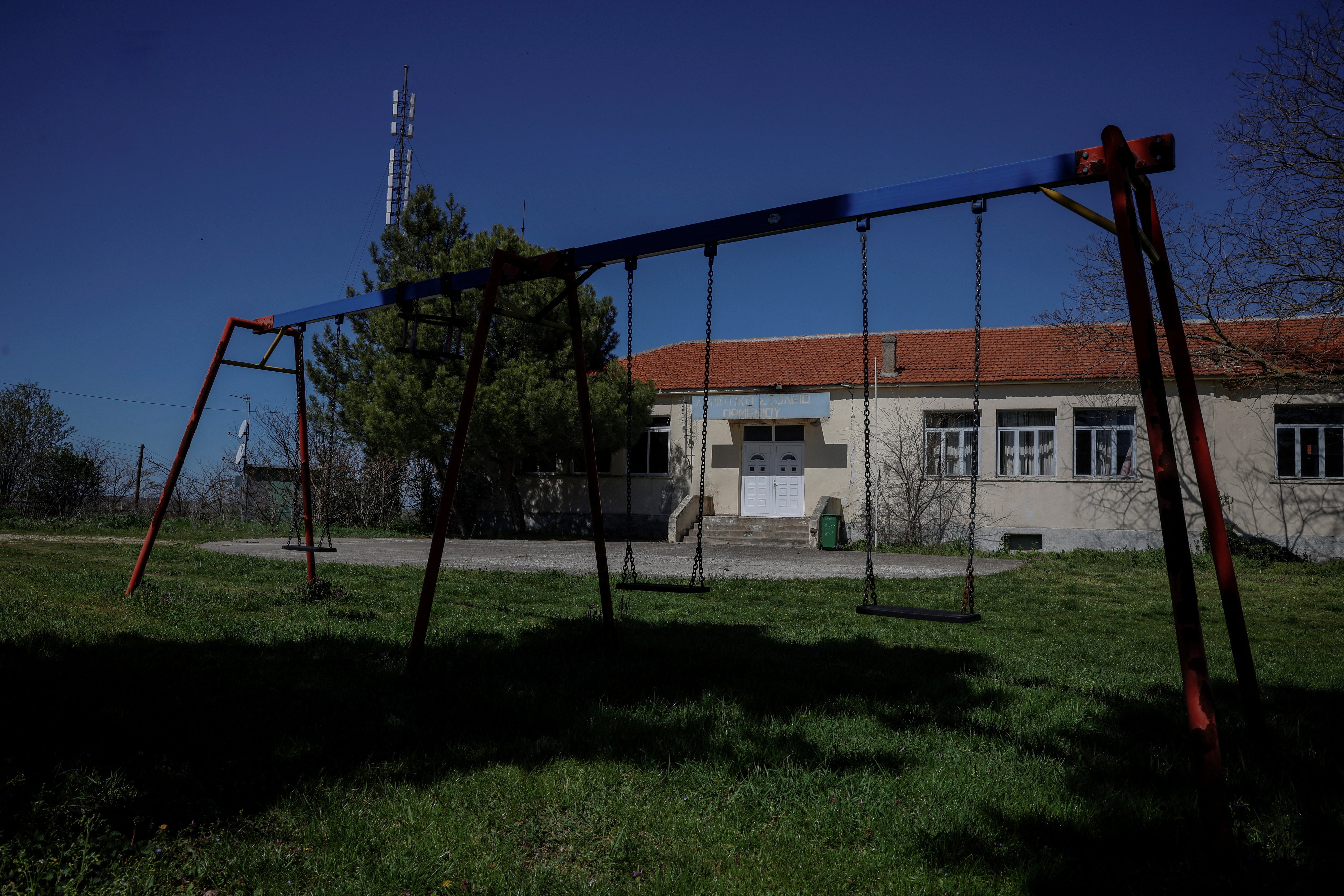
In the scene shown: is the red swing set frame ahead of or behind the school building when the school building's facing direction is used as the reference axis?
ahead

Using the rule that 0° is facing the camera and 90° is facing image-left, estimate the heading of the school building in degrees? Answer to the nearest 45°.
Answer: approximately 0°
